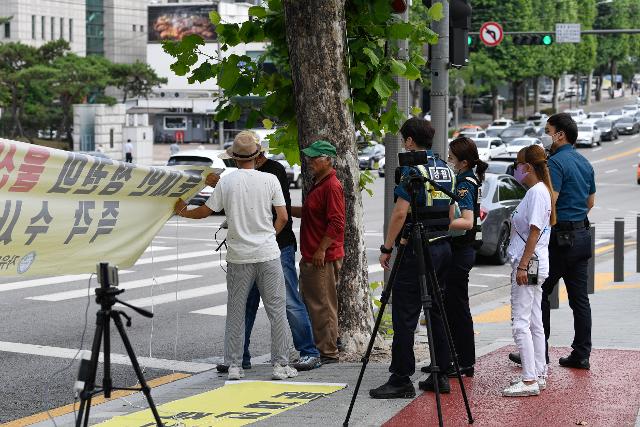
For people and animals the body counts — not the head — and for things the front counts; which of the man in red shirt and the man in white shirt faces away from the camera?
the man in white shirt

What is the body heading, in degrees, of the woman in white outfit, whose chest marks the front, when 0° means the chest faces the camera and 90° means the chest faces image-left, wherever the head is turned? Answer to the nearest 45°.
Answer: approximately 90°

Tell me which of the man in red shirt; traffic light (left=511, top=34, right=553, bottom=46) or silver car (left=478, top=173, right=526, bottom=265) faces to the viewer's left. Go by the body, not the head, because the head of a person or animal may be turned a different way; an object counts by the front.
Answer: the man in red shirt

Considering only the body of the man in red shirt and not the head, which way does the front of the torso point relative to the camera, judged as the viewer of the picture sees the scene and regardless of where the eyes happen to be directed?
to the viewer's left

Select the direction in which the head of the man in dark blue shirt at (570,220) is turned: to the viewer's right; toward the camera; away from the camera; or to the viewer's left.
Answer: to the viewer's left

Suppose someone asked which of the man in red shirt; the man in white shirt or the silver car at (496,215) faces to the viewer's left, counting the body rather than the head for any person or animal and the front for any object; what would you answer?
the man in red shirt

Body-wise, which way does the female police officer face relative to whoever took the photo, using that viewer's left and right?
facing to the left of the viewer

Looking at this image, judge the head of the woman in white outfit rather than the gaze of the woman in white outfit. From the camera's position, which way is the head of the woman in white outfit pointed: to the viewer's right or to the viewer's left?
to the viewer's left

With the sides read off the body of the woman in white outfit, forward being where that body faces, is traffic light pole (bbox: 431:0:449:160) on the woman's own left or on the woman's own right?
on the woman's own right
